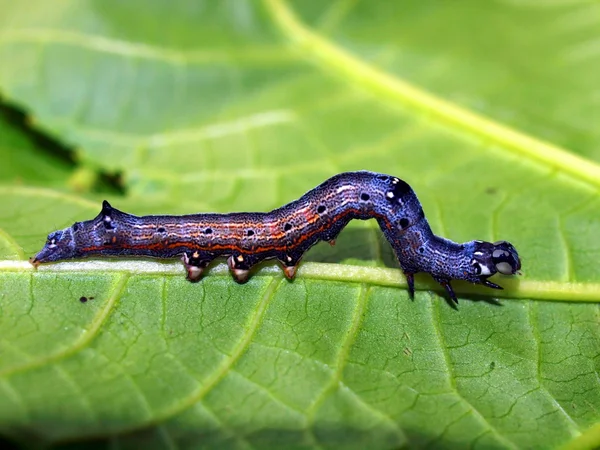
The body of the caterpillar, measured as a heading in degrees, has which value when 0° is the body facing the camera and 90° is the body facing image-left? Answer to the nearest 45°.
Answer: approximately 270°
